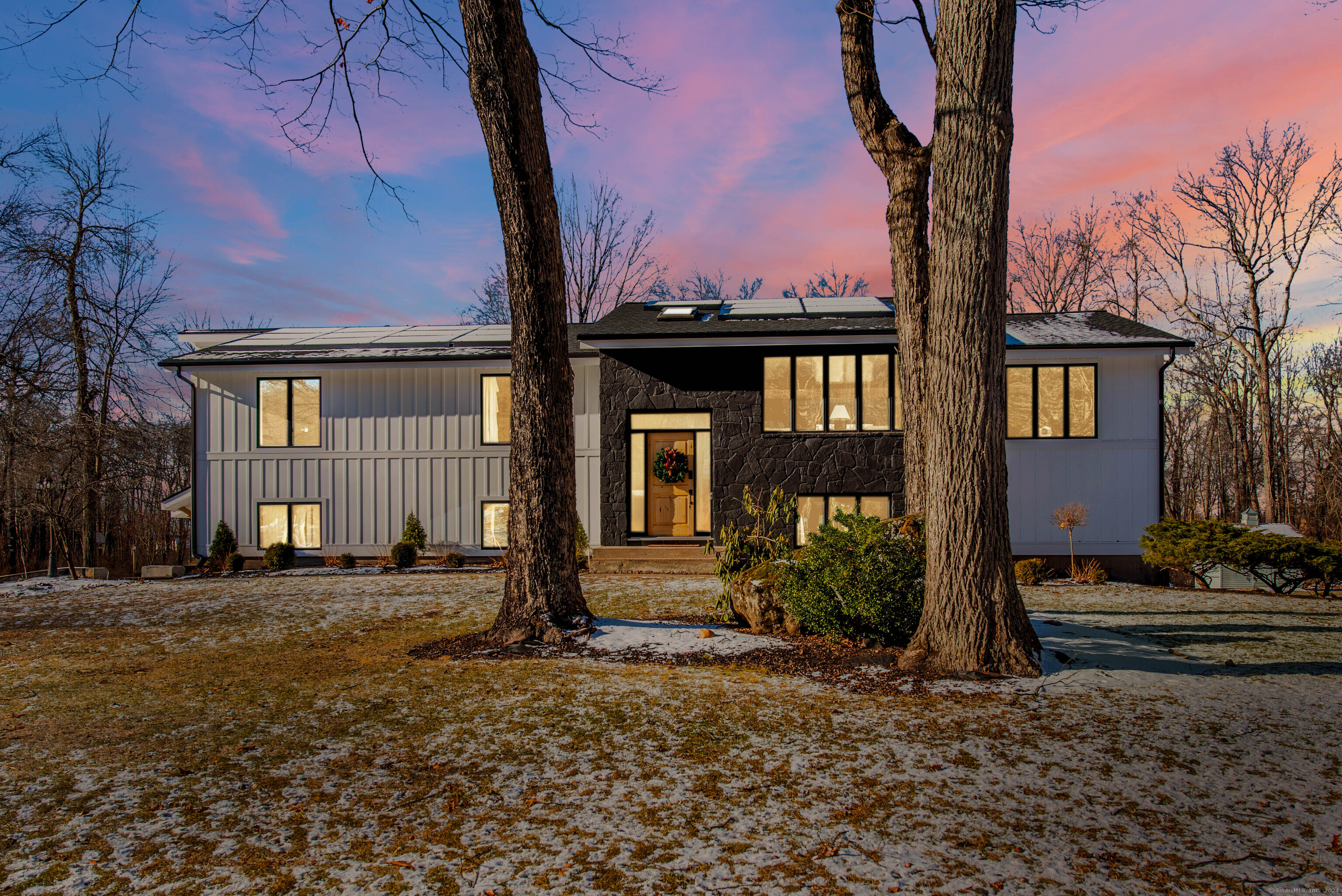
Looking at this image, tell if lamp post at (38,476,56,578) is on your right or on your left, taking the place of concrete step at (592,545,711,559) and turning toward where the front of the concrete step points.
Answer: on your right

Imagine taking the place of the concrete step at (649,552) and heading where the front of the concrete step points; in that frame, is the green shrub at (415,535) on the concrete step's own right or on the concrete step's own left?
on the concrete step's own right

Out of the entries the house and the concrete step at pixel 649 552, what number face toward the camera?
2

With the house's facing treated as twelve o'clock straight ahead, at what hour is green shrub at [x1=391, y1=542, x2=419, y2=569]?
The green shrub is roughly at 3 o'clock from the house.

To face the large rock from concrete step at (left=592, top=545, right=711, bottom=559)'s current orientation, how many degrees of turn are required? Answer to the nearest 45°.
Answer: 0° — it already faces it

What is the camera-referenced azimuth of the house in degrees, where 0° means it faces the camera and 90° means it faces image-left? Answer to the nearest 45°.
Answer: approximately 0°

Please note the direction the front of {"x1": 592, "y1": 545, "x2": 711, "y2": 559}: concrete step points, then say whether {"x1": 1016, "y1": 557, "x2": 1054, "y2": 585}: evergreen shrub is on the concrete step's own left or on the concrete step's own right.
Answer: on the concrete step's own left
